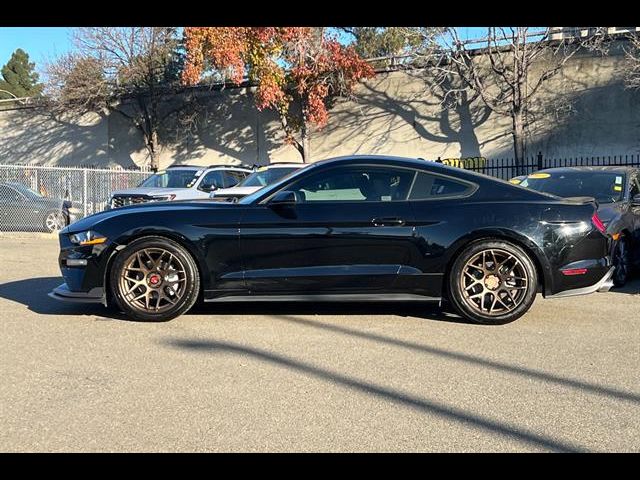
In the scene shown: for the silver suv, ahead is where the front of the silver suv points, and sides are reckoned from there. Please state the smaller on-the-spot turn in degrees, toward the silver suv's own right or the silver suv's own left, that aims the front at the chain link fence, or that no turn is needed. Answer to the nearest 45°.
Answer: approximately 90° to the silver suv's own right

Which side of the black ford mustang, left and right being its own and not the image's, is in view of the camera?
left

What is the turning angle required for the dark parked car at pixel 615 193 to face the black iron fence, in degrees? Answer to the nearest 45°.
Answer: approximately 135° to its right

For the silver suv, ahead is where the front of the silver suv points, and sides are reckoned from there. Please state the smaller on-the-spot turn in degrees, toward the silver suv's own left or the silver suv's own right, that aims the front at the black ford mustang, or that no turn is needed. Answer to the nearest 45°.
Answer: approximately 45° to the silver suv's own left

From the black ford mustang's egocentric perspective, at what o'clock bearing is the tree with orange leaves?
The tree with orange leaves is roughly at 3 o'clock from the black ford mustang.

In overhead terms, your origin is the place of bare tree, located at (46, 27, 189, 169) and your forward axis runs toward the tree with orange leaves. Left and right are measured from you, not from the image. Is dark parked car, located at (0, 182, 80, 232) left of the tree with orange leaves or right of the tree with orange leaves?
right
